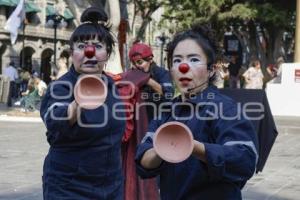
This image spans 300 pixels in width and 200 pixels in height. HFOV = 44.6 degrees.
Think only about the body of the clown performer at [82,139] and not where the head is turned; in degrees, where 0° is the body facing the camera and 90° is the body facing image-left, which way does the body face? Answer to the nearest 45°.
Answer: approximately 0°

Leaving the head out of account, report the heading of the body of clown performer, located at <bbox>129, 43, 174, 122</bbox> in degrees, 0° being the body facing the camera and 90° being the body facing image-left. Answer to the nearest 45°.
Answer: approximately 45°

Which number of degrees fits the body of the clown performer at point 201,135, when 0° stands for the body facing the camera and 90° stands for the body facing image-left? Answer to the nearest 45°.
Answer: approximately 45°

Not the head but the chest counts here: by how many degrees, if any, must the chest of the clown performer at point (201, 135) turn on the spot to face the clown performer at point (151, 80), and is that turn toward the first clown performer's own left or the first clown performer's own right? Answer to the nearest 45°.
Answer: approximately 135° to the first clown performer's own right

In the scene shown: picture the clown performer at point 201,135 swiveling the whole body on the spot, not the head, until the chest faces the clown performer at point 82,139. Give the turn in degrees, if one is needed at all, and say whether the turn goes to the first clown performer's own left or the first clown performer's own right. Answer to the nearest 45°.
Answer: approximately 90° to the first clown performer's own right

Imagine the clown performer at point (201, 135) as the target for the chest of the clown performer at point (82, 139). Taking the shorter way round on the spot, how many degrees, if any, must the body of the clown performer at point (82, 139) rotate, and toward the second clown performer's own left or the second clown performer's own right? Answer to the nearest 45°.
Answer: approximately 45° to the second clown performer's own left
